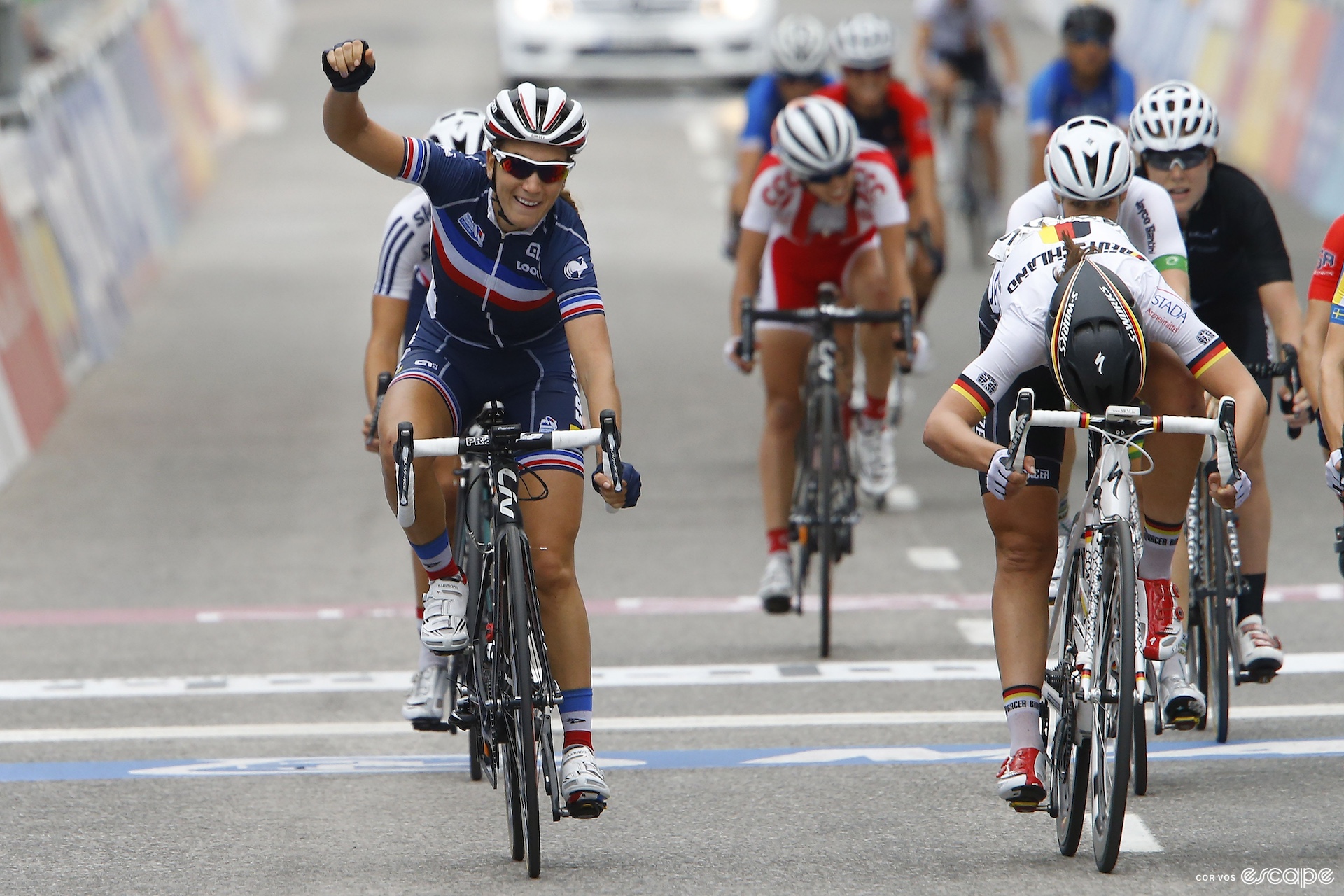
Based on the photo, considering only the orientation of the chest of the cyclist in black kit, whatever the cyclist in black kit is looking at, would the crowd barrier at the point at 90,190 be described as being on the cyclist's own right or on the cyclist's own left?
on the cyclist's own right

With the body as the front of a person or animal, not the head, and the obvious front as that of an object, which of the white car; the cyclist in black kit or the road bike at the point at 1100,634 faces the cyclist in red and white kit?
the white car

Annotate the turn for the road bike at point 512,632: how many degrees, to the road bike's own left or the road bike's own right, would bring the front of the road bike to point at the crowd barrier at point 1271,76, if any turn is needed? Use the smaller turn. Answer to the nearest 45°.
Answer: approximately 135° to the road bike's own left

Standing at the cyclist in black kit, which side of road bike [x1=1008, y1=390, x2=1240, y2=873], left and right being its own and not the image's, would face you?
back

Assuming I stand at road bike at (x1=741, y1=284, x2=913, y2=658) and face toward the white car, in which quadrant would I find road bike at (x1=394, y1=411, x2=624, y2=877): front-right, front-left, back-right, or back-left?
back-left

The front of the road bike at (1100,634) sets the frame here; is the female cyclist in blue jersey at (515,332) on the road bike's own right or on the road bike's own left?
on the road bike's own right

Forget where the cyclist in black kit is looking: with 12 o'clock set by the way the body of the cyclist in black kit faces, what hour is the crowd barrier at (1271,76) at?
The crowd barrier is roughly at 6 o'clock from the cyclist in black kit.

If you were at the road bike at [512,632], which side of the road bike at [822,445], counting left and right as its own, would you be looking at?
front

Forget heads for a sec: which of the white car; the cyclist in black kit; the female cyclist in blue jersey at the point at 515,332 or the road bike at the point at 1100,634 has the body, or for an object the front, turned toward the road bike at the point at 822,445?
the white car
